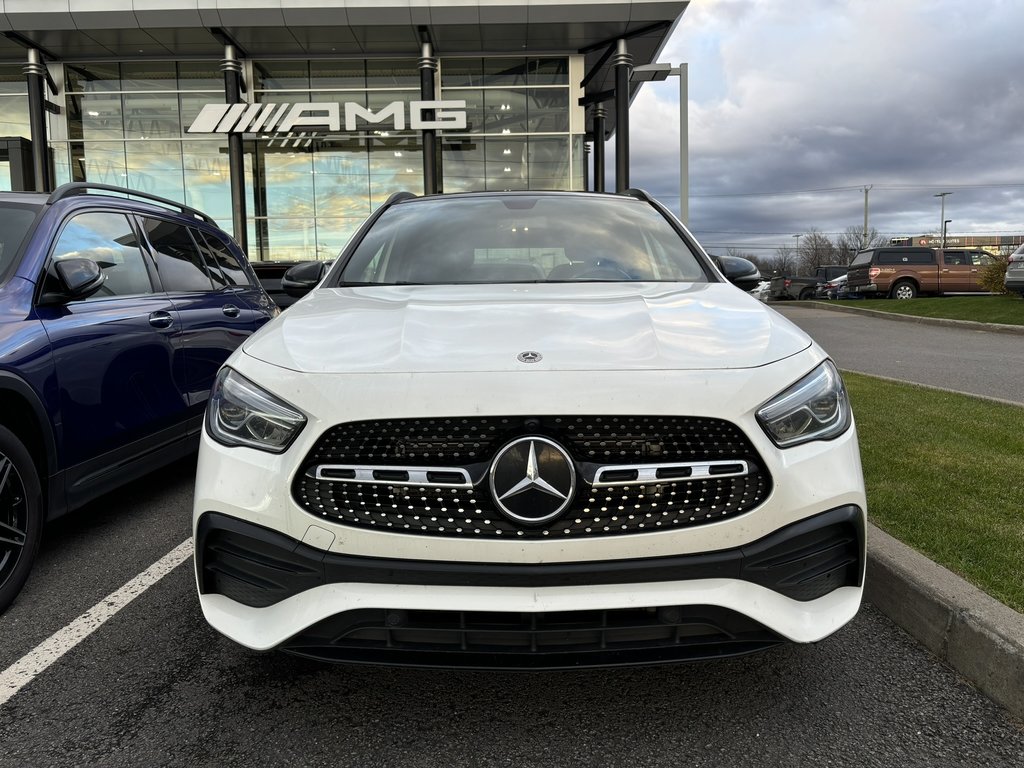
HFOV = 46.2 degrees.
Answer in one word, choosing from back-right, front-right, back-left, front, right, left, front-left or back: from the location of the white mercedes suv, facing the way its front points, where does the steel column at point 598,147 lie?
back

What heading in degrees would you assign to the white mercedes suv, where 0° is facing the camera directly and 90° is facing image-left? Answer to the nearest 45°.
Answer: approximately 0°

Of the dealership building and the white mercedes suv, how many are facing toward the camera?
2

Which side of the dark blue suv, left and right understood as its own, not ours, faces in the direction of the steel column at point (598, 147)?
back

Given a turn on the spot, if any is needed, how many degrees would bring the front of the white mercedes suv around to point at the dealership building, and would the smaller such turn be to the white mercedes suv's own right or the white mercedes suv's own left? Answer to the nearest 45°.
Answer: approximately 180°

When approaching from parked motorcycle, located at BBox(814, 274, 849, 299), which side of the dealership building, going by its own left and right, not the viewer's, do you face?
left

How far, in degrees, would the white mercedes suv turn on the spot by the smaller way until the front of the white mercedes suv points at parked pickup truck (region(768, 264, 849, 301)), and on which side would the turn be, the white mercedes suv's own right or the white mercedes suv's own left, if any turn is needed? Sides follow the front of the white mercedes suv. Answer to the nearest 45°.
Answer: approximately 180°

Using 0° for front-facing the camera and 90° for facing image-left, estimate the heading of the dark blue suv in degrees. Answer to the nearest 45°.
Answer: approximately 45°

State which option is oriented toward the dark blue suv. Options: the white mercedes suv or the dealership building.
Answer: the dealership building

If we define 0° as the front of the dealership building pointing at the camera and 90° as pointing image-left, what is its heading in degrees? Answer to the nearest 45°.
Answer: approximately 0°

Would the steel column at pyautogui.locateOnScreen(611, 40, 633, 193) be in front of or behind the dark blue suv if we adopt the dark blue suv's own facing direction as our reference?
behind
